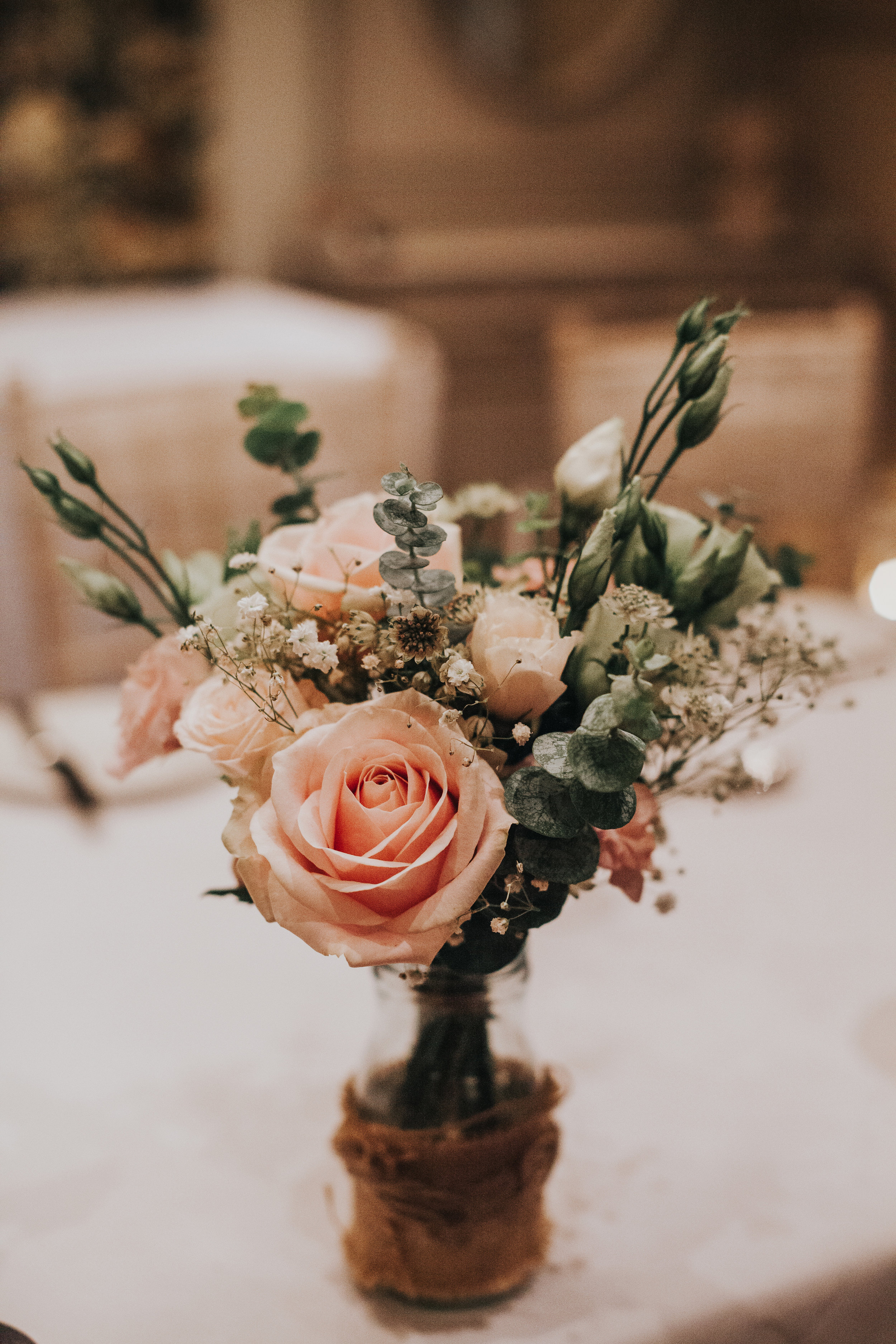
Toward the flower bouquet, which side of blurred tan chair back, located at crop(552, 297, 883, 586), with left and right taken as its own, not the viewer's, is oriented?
front

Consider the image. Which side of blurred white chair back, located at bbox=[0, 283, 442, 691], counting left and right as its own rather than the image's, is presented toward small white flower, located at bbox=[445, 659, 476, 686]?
front

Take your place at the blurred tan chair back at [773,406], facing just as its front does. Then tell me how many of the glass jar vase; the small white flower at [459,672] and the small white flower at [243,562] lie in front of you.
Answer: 3

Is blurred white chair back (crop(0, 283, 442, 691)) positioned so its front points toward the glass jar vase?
yes

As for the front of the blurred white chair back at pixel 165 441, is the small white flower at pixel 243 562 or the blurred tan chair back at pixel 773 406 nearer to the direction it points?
the small white flower

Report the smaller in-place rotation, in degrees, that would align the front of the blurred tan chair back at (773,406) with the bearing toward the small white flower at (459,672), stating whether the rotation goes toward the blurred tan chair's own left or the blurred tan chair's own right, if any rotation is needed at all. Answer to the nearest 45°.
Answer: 0° — it already faces it

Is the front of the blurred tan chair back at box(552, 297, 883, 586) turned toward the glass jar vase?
yes

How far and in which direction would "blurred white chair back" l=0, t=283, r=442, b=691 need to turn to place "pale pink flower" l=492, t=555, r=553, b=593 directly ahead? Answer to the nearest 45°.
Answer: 0° — it already faces it

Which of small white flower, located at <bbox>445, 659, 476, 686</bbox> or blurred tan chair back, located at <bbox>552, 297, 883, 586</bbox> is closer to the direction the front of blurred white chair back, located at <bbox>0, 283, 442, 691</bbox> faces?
the small white flower

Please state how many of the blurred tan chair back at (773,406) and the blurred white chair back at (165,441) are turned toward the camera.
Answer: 2

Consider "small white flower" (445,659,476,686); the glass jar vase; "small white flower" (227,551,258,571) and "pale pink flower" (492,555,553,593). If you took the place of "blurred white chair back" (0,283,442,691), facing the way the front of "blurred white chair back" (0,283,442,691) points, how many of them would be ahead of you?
4

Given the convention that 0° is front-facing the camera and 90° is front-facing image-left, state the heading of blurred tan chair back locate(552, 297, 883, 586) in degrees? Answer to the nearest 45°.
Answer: approximately 0°

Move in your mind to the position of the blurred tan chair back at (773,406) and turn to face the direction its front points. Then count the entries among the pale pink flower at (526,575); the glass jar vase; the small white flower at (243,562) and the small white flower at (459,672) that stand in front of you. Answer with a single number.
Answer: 4

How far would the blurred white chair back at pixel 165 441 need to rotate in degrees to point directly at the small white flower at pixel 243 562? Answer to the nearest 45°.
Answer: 0° — it already faces it

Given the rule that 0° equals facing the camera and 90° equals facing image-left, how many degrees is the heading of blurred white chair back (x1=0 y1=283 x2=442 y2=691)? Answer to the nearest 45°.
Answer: approximately 0°

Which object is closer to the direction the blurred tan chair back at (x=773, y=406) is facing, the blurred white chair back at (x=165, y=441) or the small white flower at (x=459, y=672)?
the small white flower
